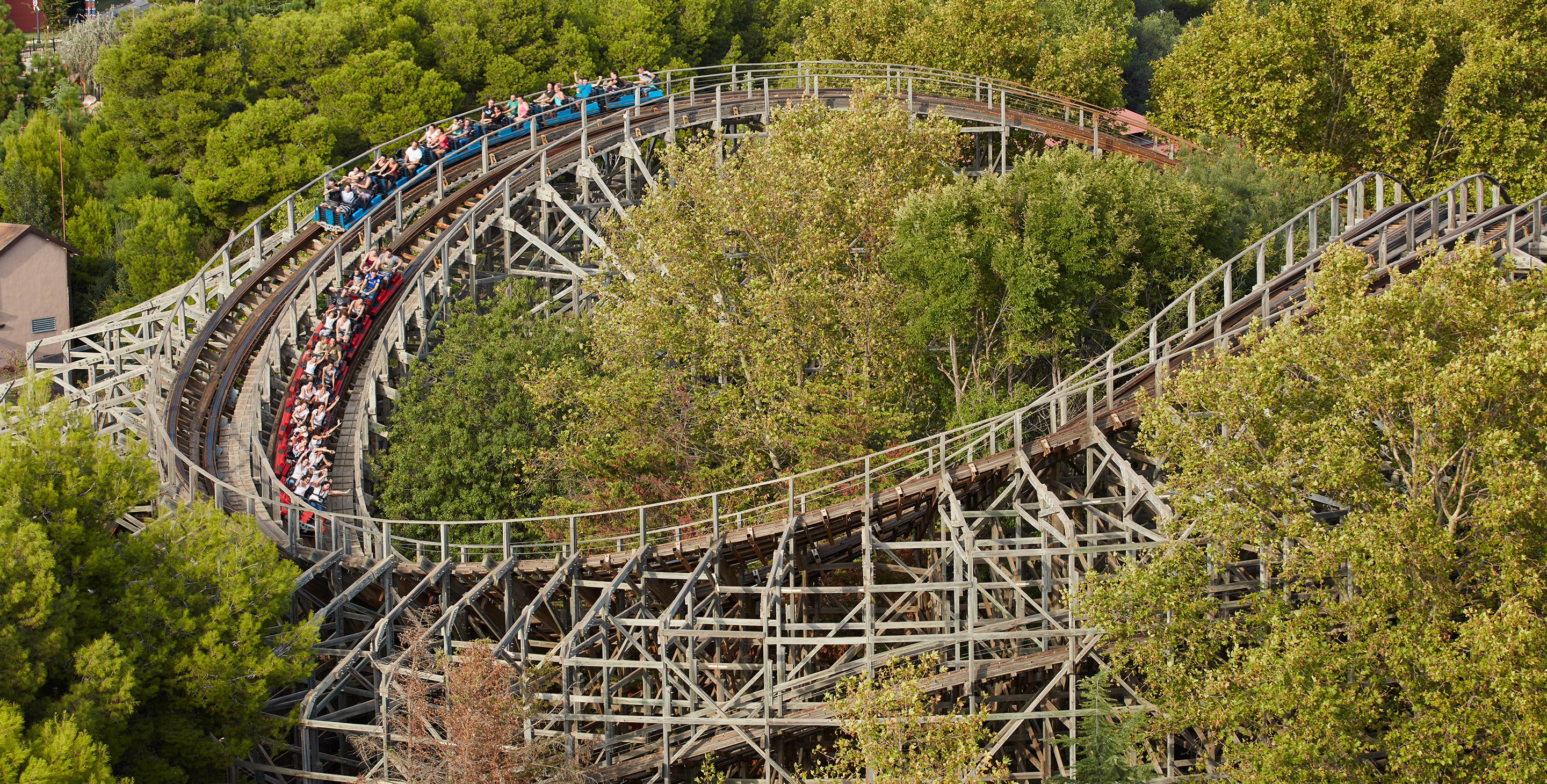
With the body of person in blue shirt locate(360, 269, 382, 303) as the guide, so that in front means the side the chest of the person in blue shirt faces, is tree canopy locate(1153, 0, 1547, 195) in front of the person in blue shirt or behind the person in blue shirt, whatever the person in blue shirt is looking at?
behind

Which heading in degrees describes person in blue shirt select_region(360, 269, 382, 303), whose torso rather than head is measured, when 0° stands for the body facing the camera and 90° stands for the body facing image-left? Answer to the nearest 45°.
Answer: approximately 45°

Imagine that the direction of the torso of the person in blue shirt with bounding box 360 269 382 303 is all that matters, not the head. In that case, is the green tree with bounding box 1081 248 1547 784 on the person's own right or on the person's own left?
on the person's own left

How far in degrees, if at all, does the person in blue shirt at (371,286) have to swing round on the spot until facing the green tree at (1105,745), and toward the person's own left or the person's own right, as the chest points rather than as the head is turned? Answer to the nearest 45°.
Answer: approximately 90° to the person's own left

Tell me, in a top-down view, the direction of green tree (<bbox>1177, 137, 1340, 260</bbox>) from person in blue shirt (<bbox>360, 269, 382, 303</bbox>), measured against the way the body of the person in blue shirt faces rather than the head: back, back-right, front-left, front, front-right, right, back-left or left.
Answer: back-left

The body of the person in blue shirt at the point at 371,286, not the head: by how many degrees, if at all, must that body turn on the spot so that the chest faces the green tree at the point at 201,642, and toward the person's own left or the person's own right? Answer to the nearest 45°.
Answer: approximately 45° to the person's own left

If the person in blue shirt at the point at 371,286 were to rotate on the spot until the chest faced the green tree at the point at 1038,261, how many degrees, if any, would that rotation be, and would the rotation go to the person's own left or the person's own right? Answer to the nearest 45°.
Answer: approximately 90° to the person's own left

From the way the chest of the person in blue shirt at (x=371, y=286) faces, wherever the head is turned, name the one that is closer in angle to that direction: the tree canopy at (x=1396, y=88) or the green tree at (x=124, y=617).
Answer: the green tree

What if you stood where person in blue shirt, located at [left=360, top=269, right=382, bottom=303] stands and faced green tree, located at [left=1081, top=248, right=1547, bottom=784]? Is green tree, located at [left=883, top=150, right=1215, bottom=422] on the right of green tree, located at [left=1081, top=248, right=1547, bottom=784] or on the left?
left

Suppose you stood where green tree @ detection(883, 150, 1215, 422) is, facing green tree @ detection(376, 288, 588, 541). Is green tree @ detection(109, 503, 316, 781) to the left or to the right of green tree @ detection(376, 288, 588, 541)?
left

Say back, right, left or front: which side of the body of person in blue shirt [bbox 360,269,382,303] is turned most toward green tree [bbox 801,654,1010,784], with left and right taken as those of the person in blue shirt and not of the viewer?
left
